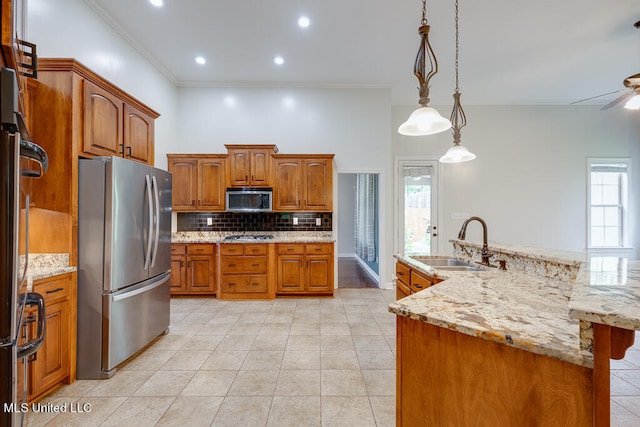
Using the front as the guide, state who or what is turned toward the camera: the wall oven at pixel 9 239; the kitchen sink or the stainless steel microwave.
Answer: the stainless steel microwave

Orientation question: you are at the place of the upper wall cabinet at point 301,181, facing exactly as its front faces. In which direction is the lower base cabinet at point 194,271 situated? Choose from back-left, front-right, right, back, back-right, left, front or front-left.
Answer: right

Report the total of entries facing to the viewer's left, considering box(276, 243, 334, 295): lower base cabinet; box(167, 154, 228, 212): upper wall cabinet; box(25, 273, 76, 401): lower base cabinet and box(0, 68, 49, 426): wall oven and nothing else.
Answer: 0

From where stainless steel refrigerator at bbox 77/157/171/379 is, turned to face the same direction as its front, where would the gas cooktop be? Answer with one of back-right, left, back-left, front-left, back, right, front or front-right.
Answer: left

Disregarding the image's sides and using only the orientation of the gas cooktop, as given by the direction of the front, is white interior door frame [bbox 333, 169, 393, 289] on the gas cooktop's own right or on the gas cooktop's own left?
on the gas cooktop's own left

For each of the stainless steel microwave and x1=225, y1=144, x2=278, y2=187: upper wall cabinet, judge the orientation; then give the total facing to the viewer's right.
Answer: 0

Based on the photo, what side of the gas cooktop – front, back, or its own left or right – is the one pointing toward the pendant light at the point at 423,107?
front

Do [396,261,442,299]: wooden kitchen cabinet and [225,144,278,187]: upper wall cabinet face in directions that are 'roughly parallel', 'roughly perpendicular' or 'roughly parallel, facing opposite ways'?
roughly perpendicular

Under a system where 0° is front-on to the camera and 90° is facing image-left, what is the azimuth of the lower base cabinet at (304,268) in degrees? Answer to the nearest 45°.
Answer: approximately 0°

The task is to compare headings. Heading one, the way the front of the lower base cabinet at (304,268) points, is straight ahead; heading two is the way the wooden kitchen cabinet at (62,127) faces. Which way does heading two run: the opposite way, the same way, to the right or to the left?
to the left

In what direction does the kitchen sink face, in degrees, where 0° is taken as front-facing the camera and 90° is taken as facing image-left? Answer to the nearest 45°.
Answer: approximately 90°

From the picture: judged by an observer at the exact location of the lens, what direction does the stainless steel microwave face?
facing the viewer

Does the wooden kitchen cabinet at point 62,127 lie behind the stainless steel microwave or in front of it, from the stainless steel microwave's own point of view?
in front

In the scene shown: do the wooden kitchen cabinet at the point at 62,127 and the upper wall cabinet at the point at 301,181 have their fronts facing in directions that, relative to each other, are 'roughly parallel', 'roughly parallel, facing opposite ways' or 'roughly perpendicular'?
roughly perpendicular

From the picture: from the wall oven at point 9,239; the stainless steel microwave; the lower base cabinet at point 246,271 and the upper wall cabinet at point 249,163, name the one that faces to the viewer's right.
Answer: the wall oven

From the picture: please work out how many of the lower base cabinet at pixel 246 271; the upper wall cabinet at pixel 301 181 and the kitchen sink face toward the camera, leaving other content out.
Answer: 2
